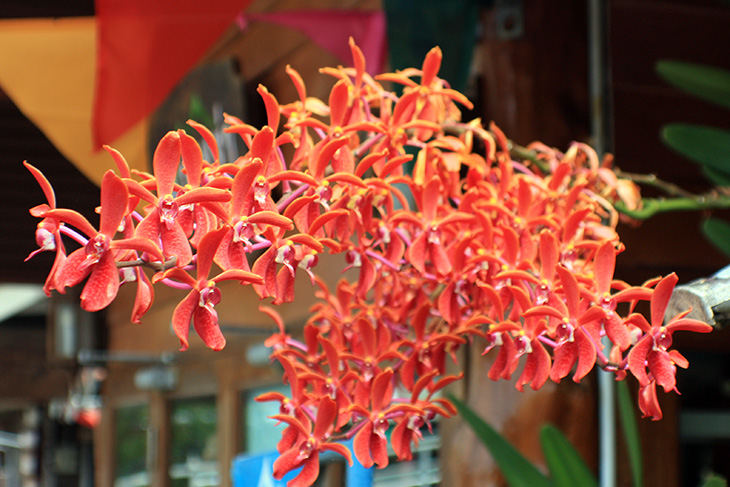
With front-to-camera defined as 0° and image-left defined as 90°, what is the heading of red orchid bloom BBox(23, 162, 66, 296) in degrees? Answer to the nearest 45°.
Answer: approximately 90°

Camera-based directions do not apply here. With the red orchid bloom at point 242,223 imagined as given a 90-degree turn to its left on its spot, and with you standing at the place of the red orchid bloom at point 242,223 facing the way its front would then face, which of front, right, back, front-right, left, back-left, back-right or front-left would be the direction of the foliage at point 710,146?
front

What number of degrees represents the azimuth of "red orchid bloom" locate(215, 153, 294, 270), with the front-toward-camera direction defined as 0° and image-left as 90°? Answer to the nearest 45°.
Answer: approximately 315°

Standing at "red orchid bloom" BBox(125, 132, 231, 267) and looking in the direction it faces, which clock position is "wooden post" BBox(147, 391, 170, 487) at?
The wooden post is roughly at 6 o'clock from the red orchid bloom.

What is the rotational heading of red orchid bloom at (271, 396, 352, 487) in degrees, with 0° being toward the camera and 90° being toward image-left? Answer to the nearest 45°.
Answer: approximately 45°

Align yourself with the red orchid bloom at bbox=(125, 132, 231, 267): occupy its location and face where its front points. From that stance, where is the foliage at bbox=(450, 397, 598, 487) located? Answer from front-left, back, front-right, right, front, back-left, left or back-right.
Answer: back-left
